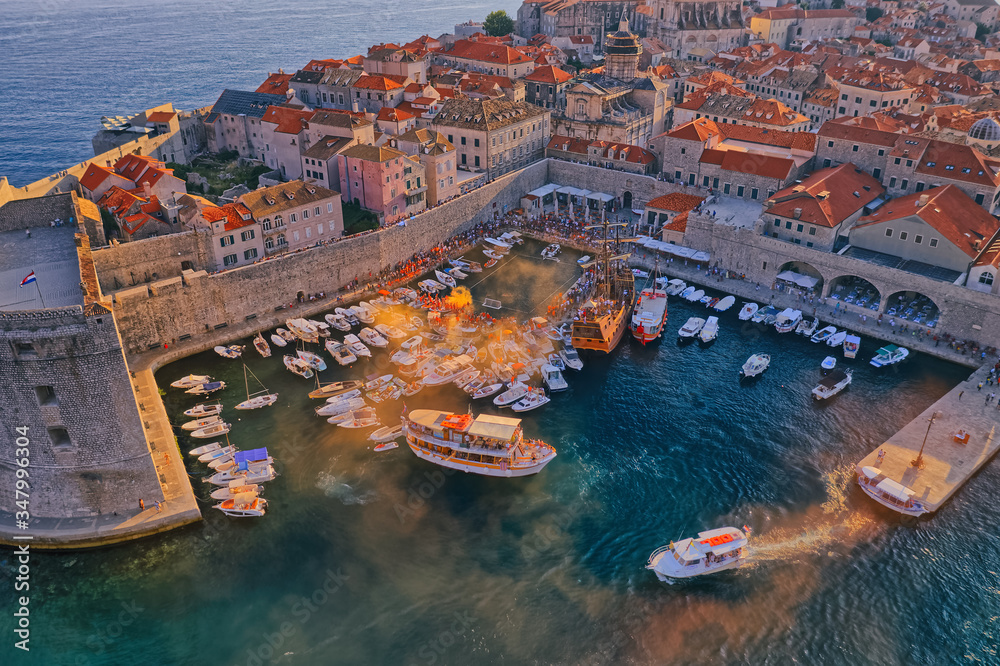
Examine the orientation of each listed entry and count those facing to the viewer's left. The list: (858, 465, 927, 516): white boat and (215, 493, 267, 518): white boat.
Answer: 1

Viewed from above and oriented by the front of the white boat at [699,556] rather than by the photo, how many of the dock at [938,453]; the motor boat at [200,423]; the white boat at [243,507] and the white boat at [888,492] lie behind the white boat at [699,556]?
2

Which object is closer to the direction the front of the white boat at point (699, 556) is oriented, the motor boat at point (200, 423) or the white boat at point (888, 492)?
the motor boat
